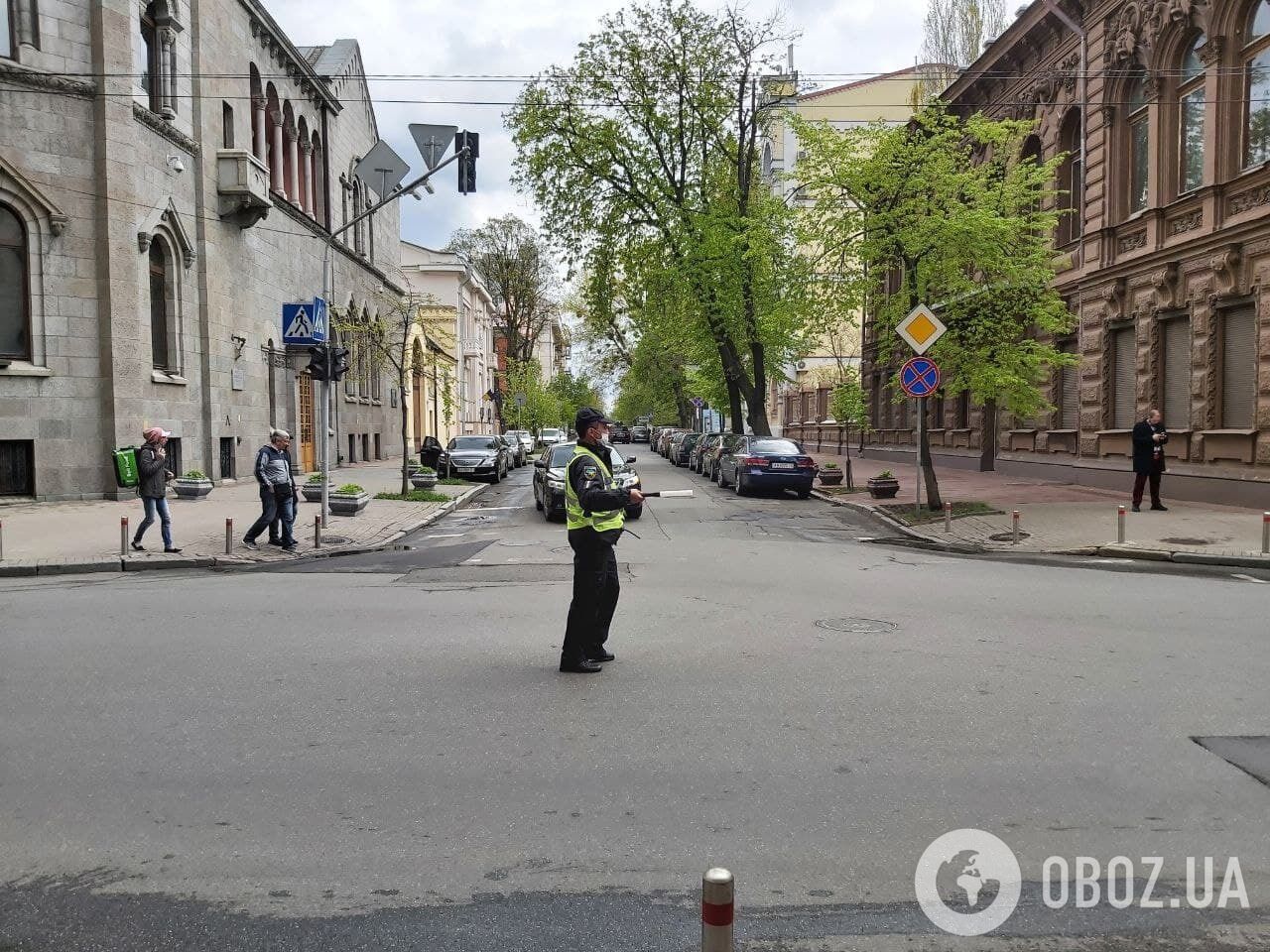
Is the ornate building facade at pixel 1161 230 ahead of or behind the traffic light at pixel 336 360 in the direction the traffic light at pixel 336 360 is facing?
ahead

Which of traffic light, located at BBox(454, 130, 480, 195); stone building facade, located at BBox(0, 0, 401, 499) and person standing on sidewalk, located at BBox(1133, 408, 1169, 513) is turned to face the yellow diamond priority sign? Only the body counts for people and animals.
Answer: the stone building facade

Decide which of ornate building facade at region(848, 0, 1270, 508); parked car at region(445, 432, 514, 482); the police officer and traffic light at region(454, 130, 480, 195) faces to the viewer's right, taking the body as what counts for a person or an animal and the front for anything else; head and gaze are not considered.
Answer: the police officer

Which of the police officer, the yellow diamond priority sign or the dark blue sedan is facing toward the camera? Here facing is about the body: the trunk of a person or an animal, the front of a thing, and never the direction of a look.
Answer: the yellow diamond priority sign

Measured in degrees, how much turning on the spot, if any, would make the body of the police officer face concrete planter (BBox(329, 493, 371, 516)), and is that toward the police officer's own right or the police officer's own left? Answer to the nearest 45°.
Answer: approximately 90° to the police officer's own left

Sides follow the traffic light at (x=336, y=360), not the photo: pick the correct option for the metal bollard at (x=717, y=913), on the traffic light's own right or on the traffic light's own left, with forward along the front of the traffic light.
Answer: on the traffic light's own right

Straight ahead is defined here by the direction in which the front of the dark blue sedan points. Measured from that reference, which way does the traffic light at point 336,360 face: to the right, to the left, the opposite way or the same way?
to the right

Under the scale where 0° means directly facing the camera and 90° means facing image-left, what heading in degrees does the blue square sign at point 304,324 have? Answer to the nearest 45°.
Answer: approximately 0°

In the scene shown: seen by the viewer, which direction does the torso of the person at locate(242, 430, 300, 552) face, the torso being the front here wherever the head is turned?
to the viewer's right

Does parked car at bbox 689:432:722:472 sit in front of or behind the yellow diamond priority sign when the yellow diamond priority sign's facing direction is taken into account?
behind

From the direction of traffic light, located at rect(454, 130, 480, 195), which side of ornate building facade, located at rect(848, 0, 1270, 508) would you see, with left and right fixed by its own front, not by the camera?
front

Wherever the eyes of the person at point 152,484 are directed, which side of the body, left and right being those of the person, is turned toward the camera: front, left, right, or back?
right

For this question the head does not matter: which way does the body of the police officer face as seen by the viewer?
to the viewer's right

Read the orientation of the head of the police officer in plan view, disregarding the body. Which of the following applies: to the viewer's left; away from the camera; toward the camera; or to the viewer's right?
to the viewer's right

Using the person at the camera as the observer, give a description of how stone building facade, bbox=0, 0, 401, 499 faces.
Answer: facing the viewer and to the right of the viewer
